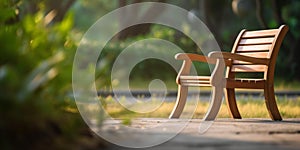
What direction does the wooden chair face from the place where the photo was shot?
facing the viewer and to the left of the viewer
